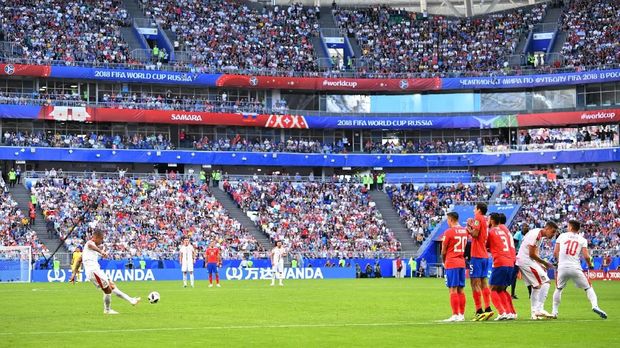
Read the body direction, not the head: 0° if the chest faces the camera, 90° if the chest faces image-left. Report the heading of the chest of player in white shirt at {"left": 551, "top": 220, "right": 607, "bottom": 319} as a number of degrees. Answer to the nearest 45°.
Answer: approximately 180°

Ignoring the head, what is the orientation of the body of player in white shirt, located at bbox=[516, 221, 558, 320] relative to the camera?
to the viewer's right

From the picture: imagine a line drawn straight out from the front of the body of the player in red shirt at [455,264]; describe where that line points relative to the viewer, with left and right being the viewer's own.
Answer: facing away from the viewer and to the left of the viewer

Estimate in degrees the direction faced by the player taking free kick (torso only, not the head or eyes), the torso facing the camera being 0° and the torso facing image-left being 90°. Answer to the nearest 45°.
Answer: approximately 270°

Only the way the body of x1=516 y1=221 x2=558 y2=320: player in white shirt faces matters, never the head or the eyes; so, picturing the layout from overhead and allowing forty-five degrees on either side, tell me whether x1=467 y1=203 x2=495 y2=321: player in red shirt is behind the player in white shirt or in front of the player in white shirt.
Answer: behind

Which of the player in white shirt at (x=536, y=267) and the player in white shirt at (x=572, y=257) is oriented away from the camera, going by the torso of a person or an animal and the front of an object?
the player in white shirt at (x=572, y=257)

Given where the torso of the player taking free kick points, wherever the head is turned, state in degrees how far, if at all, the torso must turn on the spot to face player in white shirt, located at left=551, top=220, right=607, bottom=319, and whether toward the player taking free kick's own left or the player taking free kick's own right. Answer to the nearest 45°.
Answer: approximately 45° to the player taking free kick's own right

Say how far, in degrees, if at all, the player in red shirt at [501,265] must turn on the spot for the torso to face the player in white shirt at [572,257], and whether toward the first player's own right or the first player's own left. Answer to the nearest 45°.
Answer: approximately 90° to the first player's own right

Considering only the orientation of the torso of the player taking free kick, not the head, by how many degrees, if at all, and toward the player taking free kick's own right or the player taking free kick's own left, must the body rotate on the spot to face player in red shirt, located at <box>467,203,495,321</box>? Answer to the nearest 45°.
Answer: approximately 45° to the player taking free kick's own right

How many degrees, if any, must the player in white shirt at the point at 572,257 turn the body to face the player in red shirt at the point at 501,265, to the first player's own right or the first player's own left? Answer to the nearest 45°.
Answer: approximately 135° to the first player's own left

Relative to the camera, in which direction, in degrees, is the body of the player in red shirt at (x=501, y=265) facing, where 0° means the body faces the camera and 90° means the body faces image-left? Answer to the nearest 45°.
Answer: approximately 135°

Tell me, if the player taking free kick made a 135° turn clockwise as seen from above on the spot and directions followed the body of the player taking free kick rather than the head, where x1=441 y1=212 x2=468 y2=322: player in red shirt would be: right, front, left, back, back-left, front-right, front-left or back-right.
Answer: left

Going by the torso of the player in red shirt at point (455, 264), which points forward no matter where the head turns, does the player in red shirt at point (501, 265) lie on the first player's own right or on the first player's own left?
on the first player's own right
